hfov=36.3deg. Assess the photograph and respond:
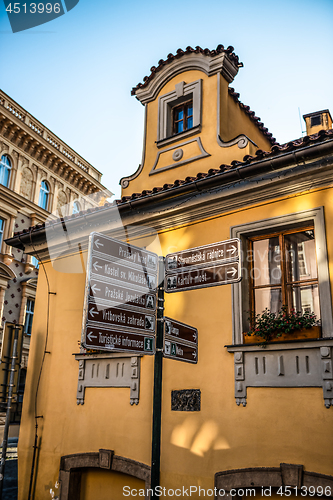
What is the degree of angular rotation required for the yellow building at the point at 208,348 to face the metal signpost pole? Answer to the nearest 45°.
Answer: approximately 45° to its left

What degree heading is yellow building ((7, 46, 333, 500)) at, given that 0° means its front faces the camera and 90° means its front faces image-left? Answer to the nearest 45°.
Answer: approximately 45°
